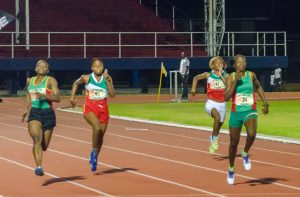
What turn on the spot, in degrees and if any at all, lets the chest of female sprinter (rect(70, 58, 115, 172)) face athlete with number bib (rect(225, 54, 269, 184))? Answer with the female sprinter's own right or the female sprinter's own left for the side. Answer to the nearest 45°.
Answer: approximately 45° to the female sprinter's own left

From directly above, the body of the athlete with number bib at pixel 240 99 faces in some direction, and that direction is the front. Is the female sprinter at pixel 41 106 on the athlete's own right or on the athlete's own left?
on the athlete's own right

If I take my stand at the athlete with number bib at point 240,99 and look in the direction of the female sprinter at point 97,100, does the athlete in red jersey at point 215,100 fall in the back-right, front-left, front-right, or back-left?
front-right

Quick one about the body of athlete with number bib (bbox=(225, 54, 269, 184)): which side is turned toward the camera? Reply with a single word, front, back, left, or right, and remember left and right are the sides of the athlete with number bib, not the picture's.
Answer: front

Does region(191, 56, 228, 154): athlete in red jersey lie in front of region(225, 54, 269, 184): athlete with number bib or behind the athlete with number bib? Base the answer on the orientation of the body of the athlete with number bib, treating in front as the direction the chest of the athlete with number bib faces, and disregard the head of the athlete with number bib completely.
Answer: behind

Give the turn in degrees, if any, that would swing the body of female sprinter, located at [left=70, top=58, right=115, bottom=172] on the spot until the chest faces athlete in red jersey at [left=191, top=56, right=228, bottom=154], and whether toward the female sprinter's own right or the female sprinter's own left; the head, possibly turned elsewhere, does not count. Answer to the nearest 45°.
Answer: approximately 135° to the female sprinter's own left

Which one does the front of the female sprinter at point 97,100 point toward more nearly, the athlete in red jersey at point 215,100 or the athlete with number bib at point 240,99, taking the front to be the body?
the athlete with number bib

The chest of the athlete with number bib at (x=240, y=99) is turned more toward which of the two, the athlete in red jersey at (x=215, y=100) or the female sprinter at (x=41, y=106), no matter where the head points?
the female sprinter

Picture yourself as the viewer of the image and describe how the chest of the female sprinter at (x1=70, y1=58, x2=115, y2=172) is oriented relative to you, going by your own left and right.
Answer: facing the viewer

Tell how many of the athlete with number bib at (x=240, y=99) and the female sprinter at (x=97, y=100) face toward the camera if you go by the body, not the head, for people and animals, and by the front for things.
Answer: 2

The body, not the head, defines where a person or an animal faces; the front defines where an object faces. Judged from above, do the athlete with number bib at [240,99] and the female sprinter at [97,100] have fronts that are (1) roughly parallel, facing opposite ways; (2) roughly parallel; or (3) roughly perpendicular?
roughly parallel
